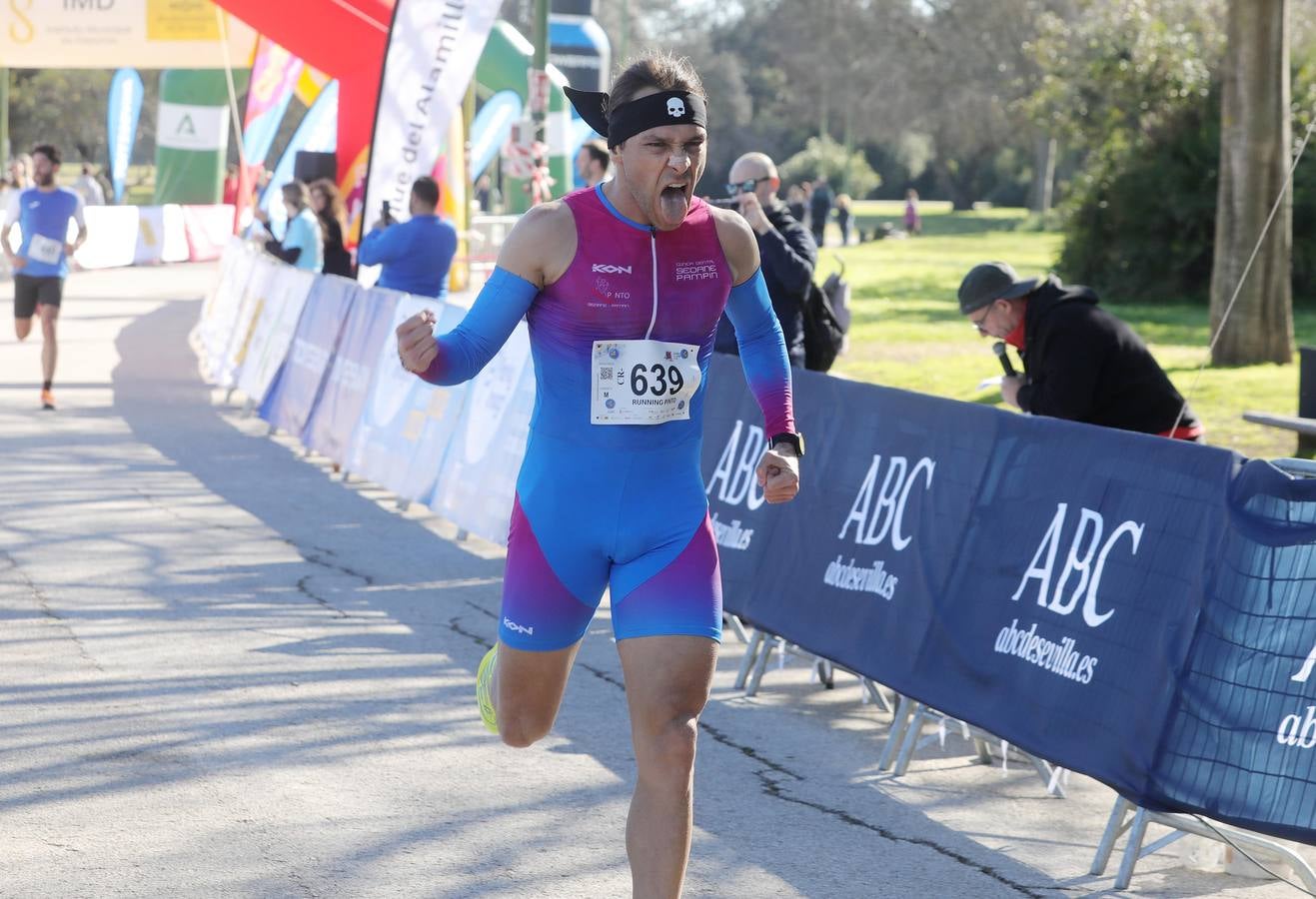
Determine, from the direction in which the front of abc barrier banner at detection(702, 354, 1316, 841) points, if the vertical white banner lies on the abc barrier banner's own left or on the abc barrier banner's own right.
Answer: on the abc barrier banner's own right

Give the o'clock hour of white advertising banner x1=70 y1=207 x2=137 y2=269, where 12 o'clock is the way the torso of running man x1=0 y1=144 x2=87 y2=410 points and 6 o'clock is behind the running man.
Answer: The white advertising banner is roughly at 6 o'clock from the running man.

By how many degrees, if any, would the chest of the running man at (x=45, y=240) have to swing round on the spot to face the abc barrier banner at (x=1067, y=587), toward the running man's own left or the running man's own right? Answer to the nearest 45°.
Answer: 0° — they already face it

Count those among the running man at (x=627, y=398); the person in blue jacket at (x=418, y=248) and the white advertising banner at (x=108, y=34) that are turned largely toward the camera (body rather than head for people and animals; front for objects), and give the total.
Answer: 2

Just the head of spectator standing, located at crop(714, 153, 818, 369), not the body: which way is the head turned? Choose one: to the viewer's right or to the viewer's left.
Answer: to the viewer's left

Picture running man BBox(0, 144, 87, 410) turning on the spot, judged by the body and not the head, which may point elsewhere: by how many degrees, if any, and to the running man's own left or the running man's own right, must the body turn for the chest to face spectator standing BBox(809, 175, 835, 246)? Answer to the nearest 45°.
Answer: approximately 135° to the running man's own left

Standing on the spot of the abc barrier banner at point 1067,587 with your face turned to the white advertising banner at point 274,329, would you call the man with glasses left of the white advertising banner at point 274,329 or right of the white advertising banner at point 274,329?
right

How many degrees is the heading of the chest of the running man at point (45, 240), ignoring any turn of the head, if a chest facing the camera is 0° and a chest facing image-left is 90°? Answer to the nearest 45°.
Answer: approximately 0°

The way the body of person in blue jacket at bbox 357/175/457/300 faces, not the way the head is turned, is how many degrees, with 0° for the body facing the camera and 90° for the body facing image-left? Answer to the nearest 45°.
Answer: approximately 135°

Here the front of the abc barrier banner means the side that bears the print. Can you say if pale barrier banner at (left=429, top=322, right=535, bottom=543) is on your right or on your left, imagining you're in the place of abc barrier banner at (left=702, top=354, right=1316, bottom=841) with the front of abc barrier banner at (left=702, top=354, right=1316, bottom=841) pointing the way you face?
on your right

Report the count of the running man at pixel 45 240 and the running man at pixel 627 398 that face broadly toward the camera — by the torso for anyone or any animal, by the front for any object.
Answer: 2

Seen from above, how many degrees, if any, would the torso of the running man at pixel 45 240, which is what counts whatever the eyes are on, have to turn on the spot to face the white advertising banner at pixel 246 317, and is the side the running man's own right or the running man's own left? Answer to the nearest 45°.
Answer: approximately 135° to the running man's own left

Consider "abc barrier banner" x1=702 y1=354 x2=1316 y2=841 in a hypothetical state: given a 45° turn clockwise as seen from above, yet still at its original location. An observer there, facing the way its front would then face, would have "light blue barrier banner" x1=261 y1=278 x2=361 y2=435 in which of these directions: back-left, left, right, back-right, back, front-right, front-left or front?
front-right
